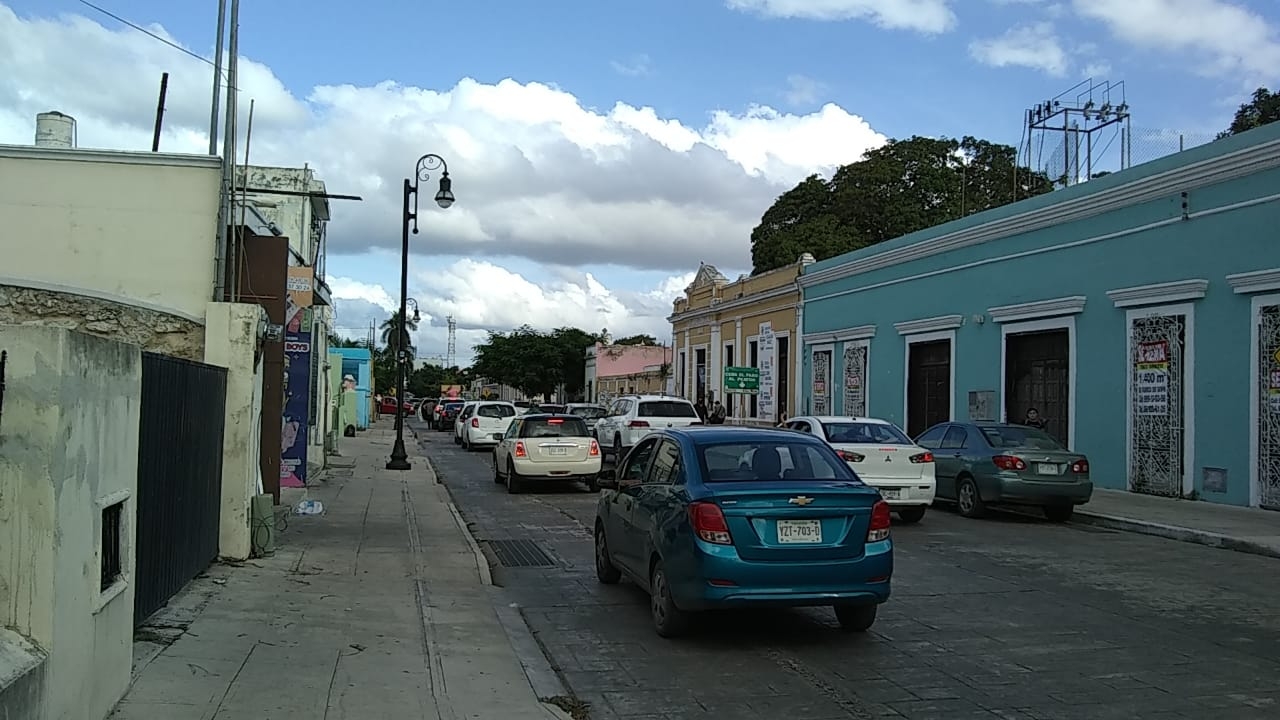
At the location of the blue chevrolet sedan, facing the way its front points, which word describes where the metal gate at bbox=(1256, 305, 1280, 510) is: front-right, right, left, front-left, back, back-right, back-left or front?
right

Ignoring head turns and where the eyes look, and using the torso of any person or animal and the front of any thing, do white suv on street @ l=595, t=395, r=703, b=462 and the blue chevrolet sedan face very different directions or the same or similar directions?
same or similar directions

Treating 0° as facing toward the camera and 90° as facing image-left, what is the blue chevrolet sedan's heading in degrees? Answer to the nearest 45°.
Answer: approximately 135°

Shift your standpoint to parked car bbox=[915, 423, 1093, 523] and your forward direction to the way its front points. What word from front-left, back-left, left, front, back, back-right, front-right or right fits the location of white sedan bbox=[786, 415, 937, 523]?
left

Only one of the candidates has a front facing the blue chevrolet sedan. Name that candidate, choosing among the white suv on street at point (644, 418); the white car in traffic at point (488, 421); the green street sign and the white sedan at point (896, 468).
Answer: the green street sign

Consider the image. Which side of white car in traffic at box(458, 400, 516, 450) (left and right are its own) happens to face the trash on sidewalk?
back

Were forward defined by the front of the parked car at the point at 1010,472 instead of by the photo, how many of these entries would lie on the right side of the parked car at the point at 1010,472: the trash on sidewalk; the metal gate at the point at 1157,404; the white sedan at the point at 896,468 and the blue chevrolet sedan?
1

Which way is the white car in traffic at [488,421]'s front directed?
away from the camera

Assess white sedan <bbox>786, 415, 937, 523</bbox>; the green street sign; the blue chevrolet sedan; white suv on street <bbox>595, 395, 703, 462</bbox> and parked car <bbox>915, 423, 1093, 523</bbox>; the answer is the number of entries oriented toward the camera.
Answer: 1

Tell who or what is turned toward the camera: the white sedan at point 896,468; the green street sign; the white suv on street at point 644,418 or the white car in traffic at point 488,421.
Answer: the green street sign

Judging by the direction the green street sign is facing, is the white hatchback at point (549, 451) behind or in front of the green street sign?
in front

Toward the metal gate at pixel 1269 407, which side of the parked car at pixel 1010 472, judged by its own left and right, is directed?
right

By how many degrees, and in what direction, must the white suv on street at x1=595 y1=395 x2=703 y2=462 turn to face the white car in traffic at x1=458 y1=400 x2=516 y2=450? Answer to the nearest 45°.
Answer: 0° — it already faces it

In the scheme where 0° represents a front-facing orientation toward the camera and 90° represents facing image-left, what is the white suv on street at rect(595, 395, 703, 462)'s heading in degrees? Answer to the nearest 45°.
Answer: approximately 135°

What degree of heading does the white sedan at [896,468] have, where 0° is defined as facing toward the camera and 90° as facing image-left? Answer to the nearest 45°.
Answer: approximately 135°

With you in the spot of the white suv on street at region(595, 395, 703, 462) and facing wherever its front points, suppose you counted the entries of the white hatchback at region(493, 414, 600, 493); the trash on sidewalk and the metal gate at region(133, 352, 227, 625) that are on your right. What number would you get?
0

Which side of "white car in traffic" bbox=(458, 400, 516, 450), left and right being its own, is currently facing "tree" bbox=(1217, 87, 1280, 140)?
right

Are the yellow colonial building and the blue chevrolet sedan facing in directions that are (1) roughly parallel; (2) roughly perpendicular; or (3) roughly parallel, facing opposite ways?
roughly perpendicular

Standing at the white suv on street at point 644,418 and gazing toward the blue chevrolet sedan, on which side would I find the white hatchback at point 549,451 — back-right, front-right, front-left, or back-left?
front-right

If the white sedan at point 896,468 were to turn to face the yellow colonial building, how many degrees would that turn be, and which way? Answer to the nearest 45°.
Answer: approximately 45° to its right

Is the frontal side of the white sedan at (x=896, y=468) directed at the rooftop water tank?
no

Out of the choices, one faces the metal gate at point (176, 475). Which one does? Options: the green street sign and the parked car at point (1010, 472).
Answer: the green street sign

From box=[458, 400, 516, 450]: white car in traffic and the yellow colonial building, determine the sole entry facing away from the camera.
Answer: the white car in traffic

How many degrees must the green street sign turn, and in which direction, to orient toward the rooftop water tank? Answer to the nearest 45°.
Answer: approximately 45° to its right

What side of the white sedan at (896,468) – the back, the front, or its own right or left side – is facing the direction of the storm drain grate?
left

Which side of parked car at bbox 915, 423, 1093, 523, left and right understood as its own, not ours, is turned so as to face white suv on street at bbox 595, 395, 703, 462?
front

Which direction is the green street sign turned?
toward the camera
